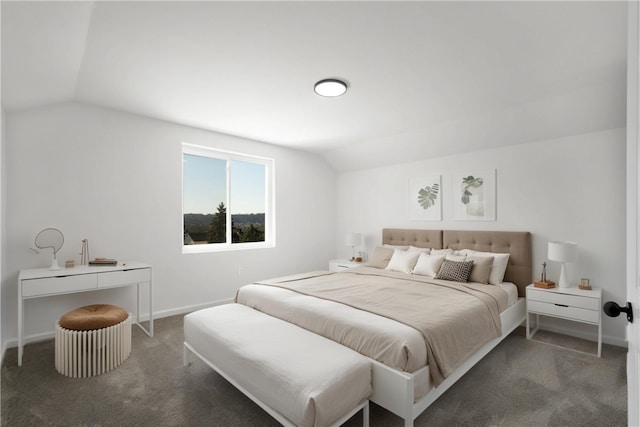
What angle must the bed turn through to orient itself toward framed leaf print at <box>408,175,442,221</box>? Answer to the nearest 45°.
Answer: approximately 135° to its right

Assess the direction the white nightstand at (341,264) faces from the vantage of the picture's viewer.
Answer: facing the viewer and to the left of the viewer

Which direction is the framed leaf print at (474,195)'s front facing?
toward the camera

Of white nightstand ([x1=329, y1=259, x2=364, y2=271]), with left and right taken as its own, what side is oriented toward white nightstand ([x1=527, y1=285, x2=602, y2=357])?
left

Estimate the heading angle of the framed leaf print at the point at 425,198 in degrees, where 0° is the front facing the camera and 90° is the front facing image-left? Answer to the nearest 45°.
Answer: approximately 45°

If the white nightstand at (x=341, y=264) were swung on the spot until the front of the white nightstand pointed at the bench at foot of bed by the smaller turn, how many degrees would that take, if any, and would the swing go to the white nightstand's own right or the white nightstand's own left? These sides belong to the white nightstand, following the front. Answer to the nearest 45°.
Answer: approximately 45° to the white nightstand's own left

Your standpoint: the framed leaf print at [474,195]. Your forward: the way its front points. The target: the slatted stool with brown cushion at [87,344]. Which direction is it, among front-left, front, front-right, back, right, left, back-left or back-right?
front-right

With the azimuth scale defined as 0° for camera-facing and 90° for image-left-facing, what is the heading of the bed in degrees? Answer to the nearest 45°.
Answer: approximately 45°

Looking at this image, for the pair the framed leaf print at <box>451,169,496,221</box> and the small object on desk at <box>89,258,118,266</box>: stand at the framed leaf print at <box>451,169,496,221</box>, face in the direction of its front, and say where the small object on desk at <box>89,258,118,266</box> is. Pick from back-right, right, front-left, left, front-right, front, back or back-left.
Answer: front-right
